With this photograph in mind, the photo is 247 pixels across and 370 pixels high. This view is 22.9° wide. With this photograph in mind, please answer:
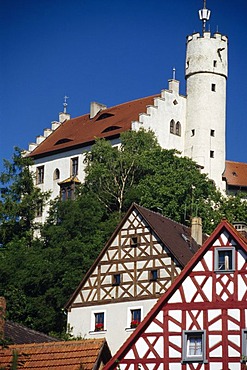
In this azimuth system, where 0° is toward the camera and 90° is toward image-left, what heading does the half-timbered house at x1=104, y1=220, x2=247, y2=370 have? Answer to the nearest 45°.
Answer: approximately 0°
